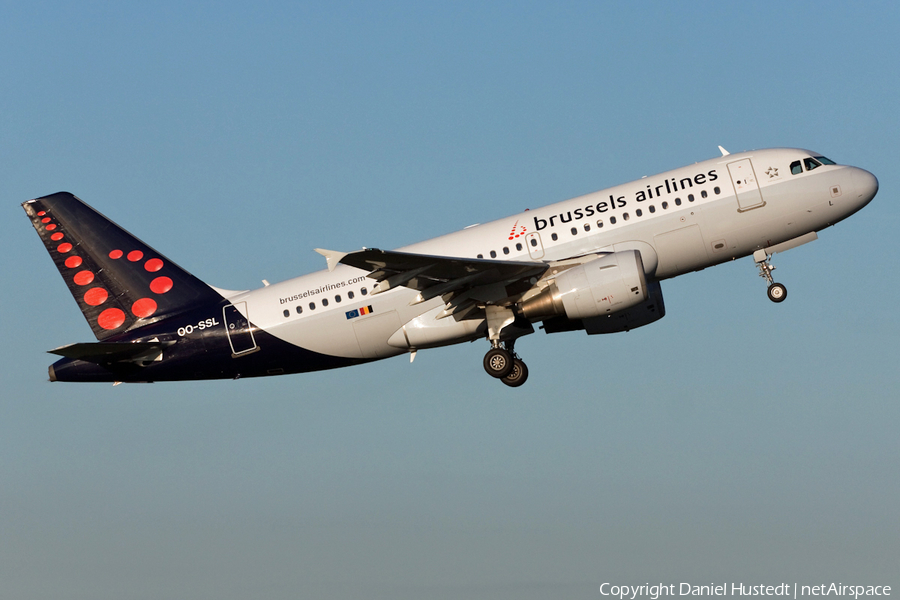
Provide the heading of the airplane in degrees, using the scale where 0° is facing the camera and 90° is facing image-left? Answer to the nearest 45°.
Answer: approximately 270°
